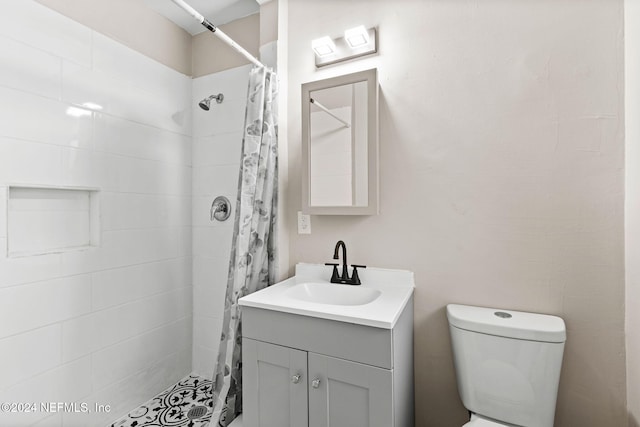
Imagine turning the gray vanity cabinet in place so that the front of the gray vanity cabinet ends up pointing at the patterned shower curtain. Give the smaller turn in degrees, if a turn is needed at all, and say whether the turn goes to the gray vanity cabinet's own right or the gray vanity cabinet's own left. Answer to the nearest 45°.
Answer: approximately 90° to the gray vanity cabinet's own right

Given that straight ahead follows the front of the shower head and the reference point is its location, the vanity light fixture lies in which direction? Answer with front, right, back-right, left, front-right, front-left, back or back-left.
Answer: left

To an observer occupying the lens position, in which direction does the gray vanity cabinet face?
facing the viewer and to the left of the viewer

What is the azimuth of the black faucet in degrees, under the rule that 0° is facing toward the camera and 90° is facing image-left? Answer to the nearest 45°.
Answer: approximately 45°

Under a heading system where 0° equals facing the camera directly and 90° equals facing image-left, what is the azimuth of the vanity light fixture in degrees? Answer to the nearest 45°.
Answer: approximately 45°

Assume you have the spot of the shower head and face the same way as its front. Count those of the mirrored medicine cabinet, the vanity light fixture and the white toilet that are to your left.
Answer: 3

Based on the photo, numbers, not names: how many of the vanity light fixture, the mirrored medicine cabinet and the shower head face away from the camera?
0
